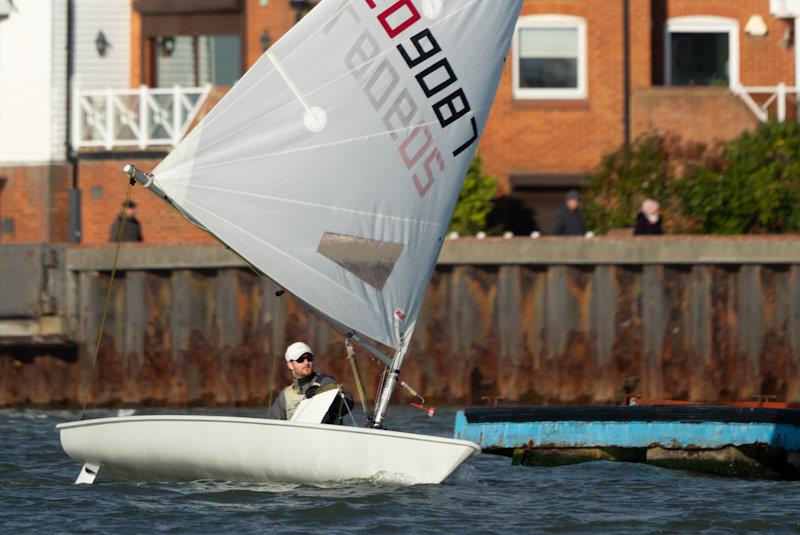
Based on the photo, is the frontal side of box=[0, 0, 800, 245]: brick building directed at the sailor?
yes

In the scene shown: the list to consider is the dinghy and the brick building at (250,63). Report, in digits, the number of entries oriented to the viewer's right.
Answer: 1

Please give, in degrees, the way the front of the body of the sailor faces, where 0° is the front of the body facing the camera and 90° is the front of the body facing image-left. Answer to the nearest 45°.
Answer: approximately 315°

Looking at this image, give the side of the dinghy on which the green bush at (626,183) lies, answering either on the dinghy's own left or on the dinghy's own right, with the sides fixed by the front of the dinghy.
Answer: on the dinghy's own left

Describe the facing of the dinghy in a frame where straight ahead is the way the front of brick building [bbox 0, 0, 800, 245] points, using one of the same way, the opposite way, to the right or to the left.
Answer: to the left

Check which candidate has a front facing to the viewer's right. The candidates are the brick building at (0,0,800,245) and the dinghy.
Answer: the dinghy

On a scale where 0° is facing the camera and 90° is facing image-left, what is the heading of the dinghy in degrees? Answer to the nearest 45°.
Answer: approximately 270°

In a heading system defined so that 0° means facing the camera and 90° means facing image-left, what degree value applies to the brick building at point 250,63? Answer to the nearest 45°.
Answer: approximately 0°

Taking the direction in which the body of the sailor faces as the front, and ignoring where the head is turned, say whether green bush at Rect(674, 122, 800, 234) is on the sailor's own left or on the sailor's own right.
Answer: on the sailor's own left
